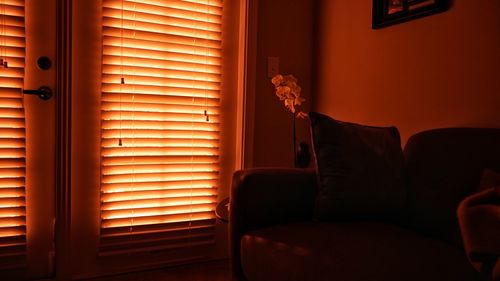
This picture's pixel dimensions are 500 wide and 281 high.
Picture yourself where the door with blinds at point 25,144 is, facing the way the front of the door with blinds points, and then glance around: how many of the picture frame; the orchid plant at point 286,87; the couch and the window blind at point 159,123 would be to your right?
0

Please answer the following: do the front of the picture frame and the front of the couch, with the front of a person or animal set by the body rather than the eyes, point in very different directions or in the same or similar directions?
same or similar directions

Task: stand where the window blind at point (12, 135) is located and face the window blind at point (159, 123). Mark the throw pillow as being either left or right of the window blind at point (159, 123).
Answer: right

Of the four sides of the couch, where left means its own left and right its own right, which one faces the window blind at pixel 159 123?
right

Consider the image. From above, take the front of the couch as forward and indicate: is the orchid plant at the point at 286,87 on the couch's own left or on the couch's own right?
on the couch's own right

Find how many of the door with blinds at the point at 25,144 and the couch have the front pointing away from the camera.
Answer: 0

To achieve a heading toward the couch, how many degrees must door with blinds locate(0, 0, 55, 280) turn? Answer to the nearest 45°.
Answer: approximately 45° to its left

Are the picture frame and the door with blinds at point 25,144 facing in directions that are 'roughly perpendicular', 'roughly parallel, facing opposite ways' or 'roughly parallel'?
roughly perpendicular

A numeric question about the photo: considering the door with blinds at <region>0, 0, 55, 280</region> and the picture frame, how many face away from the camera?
0

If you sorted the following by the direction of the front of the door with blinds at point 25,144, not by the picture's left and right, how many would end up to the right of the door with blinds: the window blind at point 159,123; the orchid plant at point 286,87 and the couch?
0

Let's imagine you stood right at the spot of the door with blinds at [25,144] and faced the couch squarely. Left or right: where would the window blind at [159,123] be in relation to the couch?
left

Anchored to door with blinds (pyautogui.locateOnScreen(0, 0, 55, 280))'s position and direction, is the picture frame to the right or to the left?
on its left

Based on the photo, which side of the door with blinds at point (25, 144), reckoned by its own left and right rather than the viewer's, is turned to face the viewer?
front

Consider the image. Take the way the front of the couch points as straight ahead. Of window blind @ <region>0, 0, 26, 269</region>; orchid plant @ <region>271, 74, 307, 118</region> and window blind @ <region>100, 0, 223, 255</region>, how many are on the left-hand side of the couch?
0

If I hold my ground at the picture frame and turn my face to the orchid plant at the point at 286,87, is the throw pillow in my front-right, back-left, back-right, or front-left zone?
front-left

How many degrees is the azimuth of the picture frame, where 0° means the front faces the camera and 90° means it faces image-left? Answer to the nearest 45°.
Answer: approximately 45°
